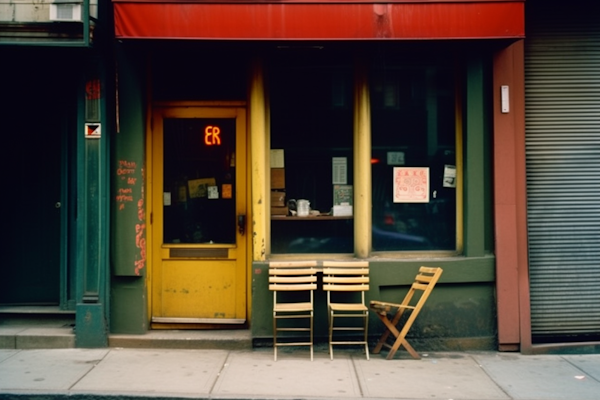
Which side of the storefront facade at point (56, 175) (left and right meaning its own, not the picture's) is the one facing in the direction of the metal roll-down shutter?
left

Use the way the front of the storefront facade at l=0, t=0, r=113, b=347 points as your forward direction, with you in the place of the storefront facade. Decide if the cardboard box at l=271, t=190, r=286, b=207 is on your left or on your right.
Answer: on your left

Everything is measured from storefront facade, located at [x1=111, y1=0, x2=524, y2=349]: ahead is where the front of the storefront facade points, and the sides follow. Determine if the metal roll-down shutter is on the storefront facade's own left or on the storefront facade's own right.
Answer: on the storefront facade's own left

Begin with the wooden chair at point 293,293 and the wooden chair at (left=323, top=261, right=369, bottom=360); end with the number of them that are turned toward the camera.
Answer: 2

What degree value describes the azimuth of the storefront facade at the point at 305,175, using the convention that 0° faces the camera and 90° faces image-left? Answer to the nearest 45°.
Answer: approximately 0°
